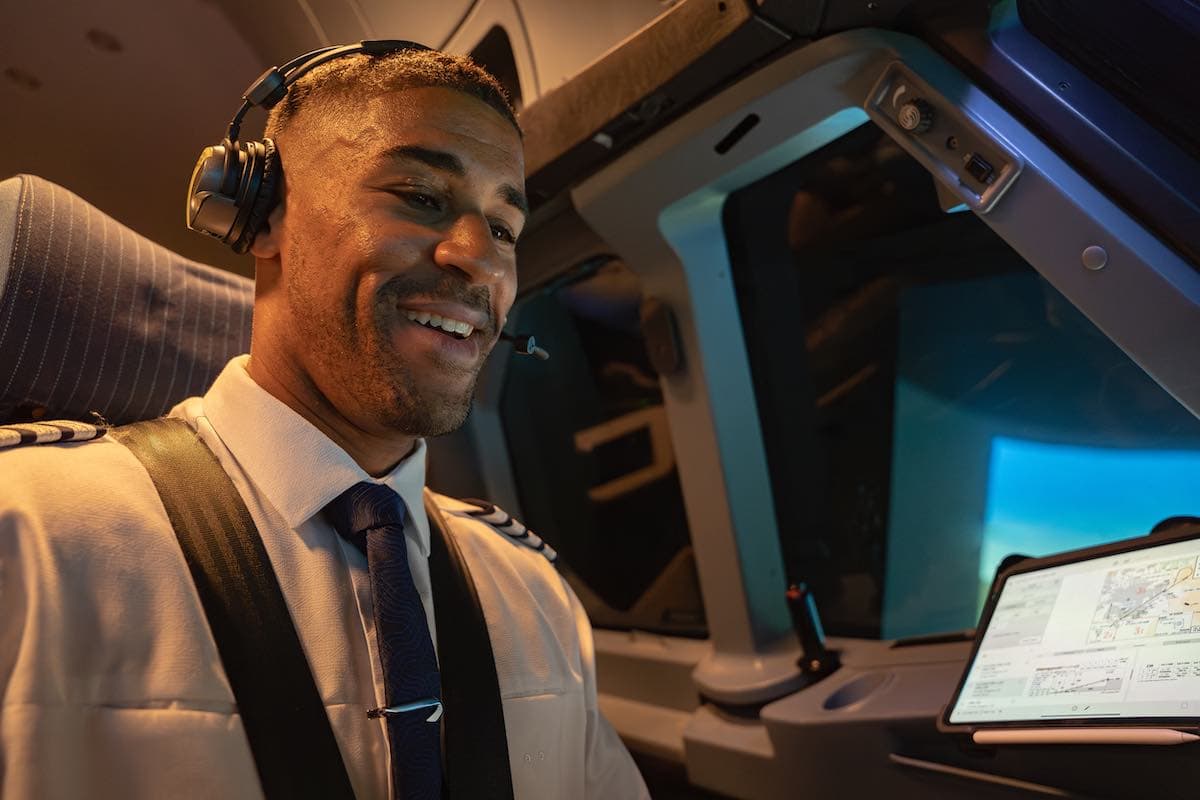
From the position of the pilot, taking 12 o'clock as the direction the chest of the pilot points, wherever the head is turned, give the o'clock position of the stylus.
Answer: The stylus is roughly at 11 o'clock from the pilot.

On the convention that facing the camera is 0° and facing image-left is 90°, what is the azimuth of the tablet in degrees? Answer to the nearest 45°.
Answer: approximately 45°

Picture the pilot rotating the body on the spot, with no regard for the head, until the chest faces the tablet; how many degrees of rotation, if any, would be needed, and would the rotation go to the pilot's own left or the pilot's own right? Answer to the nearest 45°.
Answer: approximately 45° to the pilot's own left

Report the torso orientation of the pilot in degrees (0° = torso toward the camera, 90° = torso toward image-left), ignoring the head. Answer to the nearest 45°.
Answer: approximately 315°

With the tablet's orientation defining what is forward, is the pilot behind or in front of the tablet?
in front
